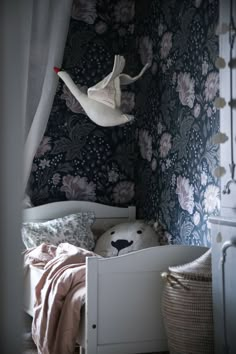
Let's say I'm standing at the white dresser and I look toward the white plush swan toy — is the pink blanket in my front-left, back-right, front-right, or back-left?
front-left

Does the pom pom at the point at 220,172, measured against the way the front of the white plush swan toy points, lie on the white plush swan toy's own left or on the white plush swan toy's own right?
on the white plush swan toy's own left

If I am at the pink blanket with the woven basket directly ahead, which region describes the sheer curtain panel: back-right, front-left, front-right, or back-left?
back-left

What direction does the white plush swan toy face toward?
to the viewer's left
